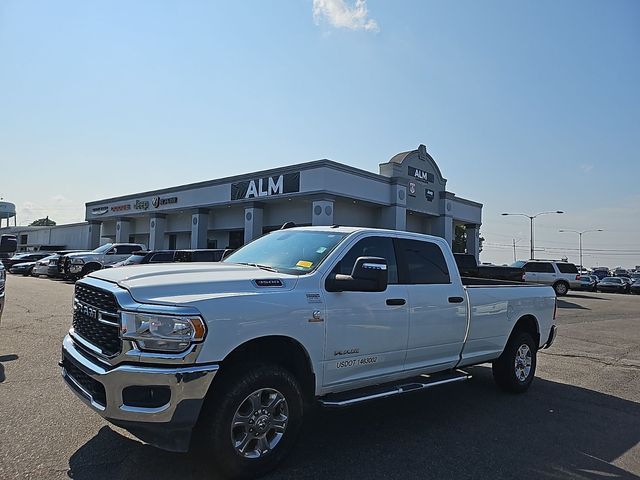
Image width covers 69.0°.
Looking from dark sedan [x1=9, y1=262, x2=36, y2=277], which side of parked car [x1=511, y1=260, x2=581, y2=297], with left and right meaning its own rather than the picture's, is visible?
front

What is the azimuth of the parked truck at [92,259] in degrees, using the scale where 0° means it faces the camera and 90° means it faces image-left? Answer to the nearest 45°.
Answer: approximately 45°

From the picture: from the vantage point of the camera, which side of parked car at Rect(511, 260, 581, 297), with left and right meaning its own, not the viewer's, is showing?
left

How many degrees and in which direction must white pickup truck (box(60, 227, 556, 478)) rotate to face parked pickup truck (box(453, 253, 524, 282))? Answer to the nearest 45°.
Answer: approximately 180°

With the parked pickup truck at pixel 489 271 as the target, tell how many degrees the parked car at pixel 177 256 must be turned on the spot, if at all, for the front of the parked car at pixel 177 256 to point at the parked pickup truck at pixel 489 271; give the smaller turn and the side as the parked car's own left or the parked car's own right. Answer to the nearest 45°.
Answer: approximately 90° to the parked car's own left

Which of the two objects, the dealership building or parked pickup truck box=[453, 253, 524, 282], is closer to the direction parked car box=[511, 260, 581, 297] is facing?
the dealership building

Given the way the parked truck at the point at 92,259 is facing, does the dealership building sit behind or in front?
behind

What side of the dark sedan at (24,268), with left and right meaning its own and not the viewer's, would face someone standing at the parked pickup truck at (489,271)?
left

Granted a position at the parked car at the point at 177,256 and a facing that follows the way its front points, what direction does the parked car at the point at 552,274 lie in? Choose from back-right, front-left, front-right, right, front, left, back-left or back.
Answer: back-left

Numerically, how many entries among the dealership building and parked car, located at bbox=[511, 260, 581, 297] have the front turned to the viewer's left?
1

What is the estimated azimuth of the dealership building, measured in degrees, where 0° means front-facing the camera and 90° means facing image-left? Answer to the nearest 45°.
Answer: approximately 315°
